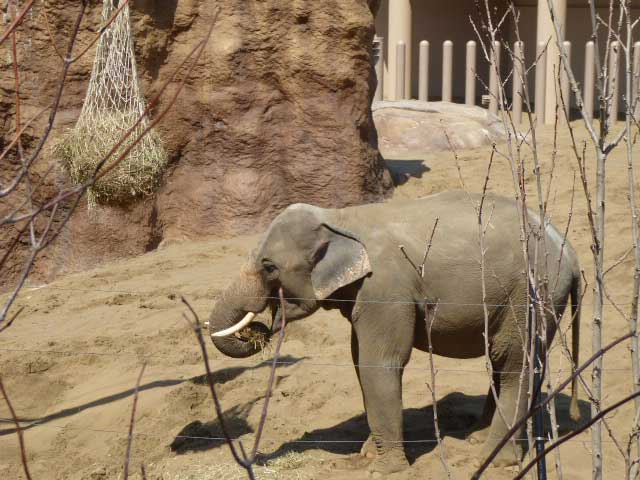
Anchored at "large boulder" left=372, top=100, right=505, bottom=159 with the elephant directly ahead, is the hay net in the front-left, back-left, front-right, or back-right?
front-right

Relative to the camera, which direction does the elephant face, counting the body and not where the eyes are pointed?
to the viewer's left

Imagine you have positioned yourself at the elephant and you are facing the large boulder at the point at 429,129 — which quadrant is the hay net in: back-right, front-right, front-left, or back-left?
front-left

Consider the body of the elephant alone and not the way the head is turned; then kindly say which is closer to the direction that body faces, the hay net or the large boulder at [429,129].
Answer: the hay net

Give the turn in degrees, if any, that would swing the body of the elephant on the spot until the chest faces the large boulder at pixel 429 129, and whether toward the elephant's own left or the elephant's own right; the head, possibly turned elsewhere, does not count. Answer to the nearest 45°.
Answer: approximately 90° to the elephant's own right

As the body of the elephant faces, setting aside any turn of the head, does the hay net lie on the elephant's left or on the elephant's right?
on the elephant's right

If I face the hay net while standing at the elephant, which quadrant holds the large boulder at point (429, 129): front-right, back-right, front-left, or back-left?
front-right
